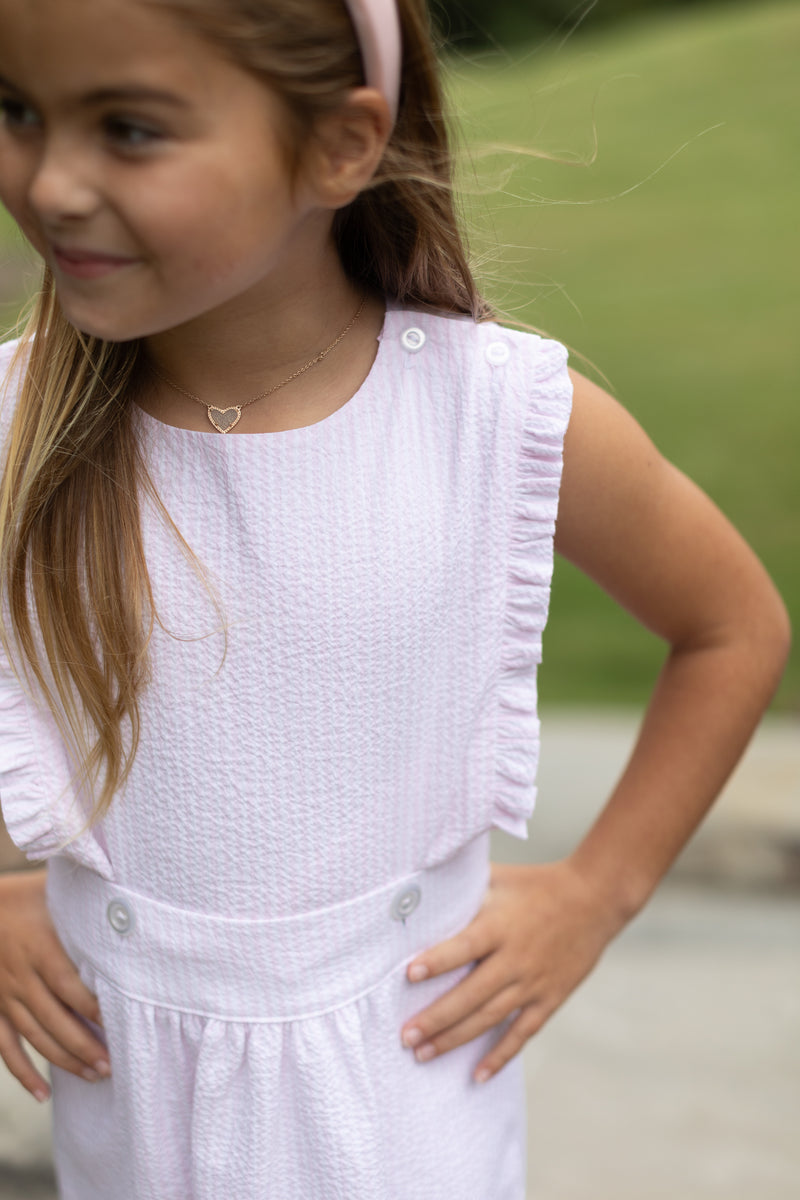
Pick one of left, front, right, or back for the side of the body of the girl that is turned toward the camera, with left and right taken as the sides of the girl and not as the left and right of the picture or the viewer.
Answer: front
